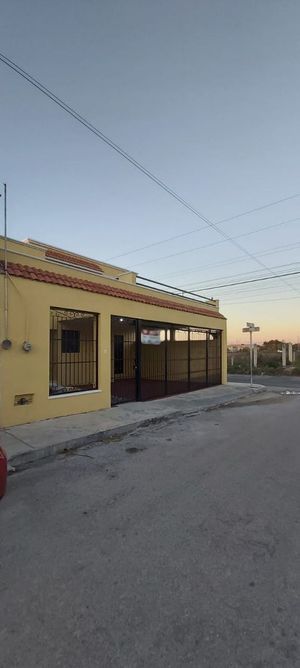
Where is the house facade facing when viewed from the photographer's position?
facing the viewer and to the right of the viewer

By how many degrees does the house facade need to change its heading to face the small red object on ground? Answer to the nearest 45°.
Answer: approximately 45° to its right
